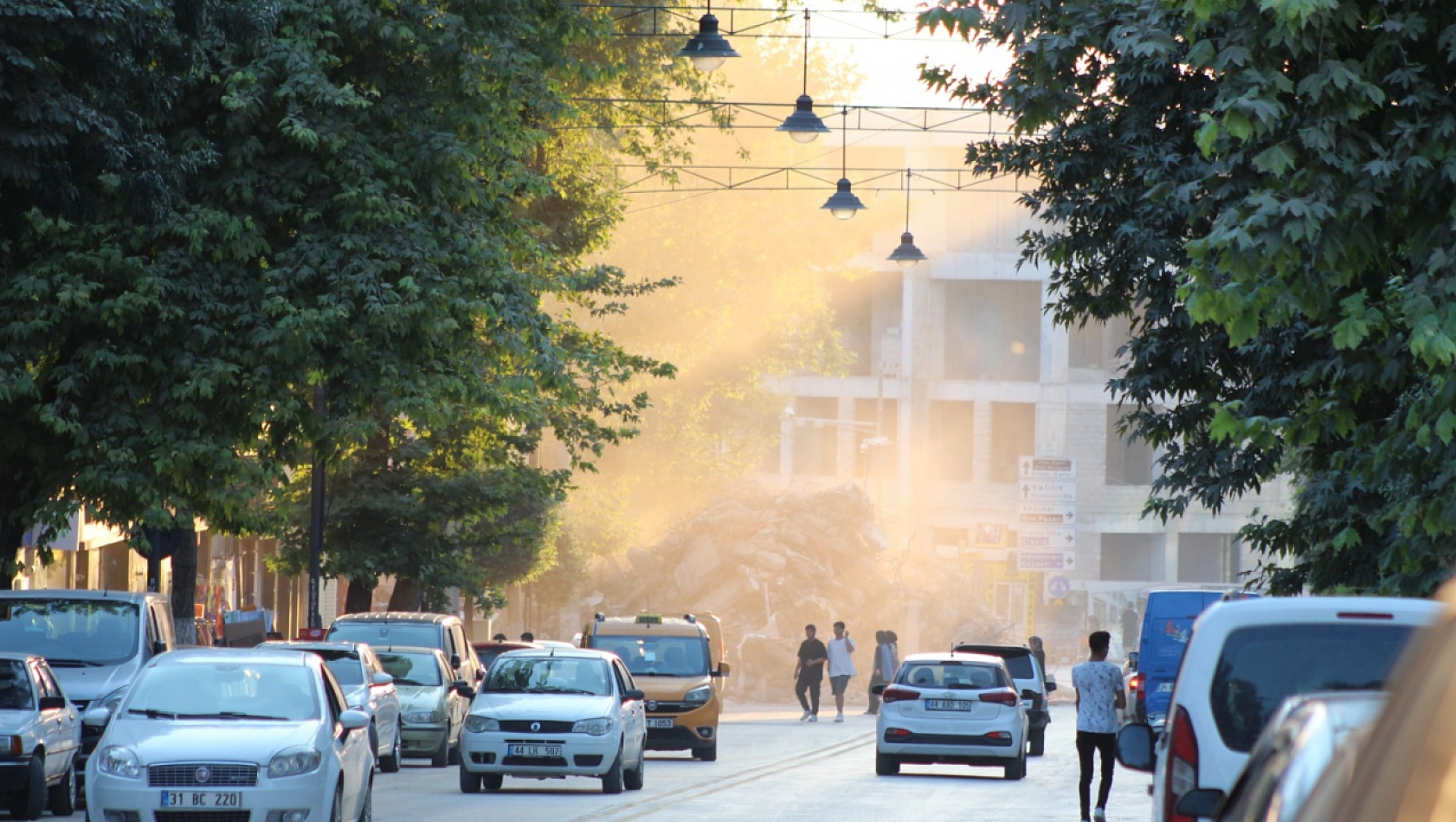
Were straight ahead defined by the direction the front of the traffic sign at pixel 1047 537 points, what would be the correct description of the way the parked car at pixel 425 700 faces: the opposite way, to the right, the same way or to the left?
the same way

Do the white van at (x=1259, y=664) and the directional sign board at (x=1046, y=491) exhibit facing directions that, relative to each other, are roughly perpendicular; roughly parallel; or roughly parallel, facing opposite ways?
roughly parallel, facing opposite ways

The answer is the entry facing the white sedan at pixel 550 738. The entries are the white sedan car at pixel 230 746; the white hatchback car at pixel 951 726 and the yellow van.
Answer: the yellow van

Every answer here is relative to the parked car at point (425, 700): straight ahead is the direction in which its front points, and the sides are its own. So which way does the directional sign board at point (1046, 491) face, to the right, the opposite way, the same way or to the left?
the same way

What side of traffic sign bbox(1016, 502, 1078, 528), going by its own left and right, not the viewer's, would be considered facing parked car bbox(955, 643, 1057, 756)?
front

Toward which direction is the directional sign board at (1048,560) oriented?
toward the camera

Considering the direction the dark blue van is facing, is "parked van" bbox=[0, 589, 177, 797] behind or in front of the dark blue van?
behind

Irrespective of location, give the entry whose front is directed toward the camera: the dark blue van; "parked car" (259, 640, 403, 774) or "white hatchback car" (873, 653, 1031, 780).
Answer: the parked car

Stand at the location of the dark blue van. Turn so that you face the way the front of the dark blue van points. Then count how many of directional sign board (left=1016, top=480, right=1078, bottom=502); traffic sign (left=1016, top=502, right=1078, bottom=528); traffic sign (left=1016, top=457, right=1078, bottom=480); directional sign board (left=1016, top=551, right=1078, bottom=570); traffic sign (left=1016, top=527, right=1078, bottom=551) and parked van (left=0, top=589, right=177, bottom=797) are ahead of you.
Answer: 5

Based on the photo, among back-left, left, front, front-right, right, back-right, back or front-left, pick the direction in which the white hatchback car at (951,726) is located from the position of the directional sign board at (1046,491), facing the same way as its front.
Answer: front

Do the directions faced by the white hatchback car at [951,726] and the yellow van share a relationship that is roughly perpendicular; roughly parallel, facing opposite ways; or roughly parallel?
roughly parallel, facing opposite ways

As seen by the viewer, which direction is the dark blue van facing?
away from the camera

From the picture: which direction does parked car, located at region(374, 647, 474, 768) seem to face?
toward the camera

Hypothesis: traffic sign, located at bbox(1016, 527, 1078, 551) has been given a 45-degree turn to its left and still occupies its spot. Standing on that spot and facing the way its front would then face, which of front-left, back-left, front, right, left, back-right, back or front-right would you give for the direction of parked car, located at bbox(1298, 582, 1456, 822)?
front-right

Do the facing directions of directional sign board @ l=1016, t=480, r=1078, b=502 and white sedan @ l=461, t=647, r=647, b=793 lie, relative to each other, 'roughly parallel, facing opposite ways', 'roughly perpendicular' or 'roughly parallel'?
roughly parallel

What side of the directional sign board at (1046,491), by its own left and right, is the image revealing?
front

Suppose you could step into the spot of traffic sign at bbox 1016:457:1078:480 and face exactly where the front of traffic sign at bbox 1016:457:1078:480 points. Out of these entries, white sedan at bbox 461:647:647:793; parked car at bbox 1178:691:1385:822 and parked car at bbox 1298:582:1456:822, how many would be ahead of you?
3
